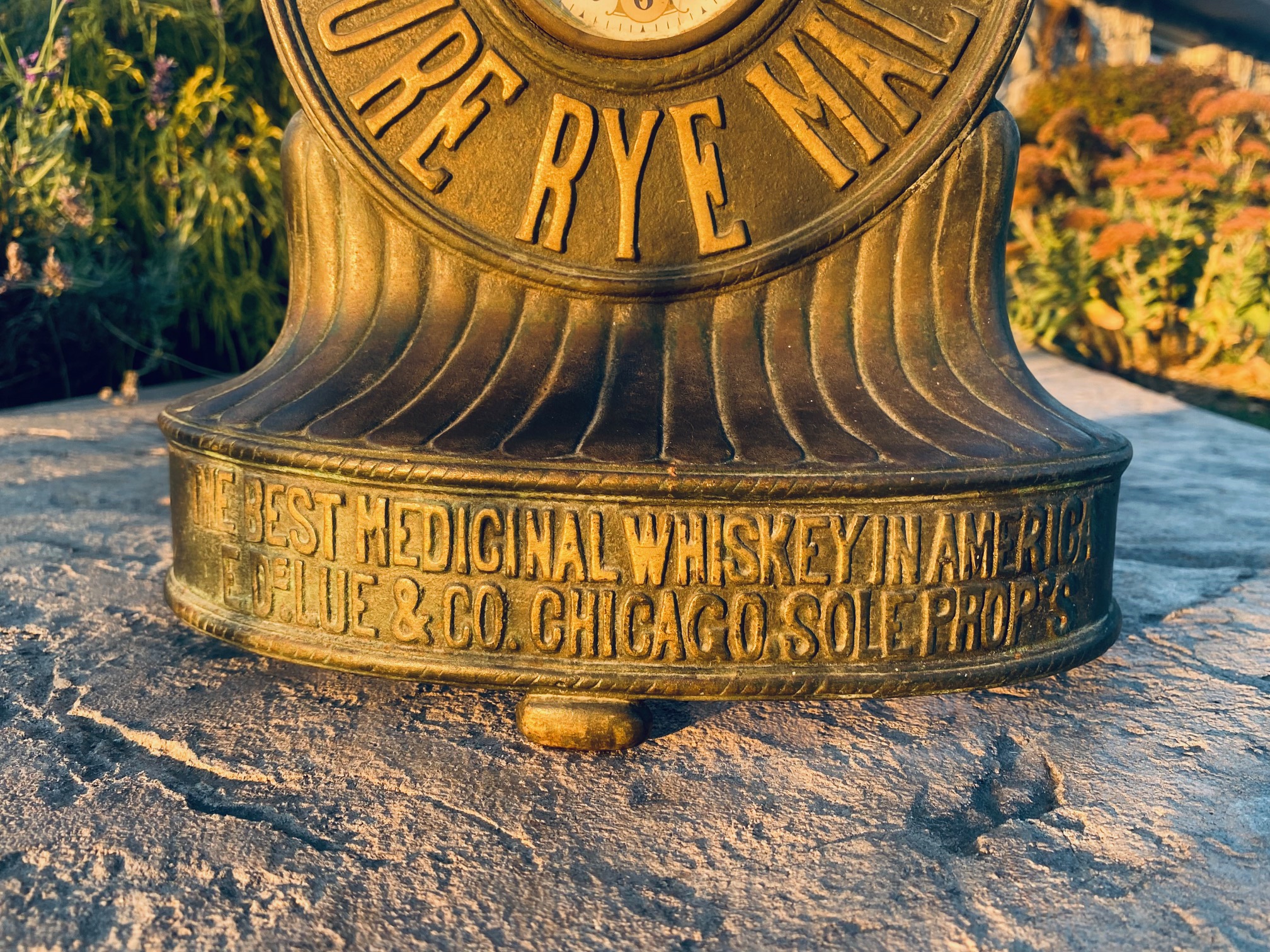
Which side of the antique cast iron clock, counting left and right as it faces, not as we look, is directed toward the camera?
front

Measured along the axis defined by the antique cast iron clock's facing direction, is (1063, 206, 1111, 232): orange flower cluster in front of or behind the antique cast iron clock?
behind

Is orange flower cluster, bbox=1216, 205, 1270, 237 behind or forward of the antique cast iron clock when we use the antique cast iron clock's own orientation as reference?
behind
